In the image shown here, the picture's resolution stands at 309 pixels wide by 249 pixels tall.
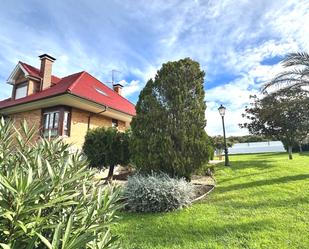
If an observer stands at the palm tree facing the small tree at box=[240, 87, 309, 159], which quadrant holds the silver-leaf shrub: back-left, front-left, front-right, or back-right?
back-left

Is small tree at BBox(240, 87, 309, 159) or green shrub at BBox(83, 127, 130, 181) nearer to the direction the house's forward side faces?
the green shrub

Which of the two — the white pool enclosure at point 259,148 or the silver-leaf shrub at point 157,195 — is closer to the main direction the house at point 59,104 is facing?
the silver-leaf shrub

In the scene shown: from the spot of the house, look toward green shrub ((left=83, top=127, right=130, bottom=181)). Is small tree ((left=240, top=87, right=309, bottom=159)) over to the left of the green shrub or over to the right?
left

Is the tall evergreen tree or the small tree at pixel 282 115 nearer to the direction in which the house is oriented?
the tall evergreen tree

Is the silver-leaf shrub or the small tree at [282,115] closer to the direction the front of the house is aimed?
the silver-leaf shrub

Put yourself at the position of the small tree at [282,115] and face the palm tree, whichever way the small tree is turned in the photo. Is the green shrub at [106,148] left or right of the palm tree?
right
